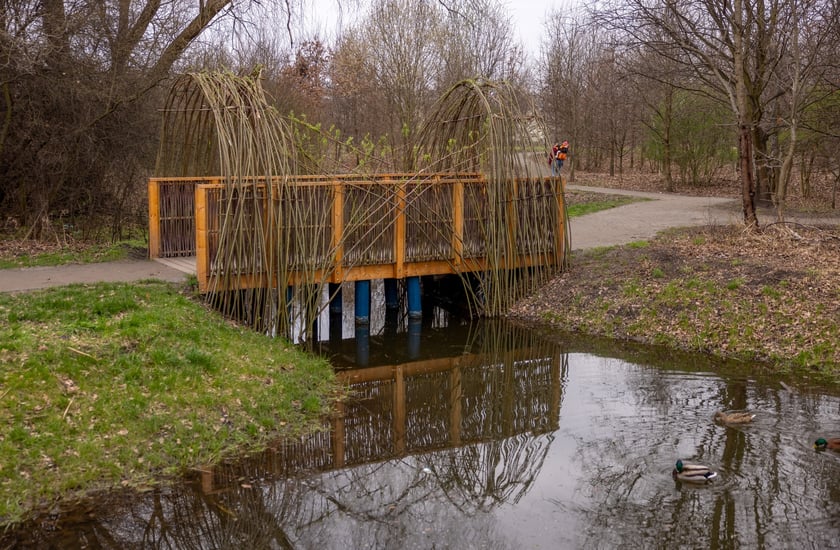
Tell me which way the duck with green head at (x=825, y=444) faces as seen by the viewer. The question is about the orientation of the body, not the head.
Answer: to the viewer's left

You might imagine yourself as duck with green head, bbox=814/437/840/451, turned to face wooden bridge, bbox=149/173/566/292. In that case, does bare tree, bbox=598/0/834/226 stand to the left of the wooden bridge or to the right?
right

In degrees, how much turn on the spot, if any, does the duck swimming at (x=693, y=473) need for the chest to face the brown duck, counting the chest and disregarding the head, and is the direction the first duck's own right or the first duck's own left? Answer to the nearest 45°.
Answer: approximately 90° to the first duck's own right

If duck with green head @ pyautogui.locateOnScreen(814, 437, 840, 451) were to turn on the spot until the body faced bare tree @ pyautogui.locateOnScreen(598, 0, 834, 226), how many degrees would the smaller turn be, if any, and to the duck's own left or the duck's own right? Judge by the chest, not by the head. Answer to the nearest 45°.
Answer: approximately 90° to the duck's own right

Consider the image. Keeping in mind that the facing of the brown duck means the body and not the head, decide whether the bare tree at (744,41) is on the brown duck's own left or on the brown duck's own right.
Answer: on the brown duck's own right

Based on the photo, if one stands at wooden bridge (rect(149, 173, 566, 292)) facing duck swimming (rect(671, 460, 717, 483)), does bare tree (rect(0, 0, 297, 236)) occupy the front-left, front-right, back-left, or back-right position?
back-right

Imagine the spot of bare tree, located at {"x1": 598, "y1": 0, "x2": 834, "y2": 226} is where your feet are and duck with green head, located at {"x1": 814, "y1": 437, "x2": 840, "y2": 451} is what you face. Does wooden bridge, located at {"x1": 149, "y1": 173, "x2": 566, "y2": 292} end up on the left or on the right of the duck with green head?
right

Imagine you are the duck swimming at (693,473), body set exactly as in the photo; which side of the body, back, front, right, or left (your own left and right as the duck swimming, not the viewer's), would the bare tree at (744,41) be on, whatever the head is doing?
right

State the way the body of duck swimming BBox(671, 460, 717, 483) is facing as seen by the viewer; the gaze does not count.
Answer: to the viewer's left

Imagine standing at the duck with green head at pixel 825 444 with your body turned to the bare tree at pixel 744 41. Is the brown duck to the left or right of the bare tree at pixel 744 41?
left
